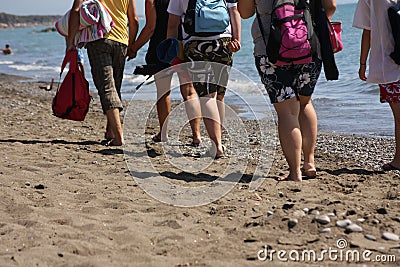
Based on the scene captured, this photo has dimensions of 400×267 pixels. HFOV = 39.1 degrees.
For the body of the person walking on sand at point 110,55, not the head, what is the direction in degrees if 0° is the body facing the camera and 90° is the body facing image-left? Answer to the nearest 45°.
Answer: approximately 180°

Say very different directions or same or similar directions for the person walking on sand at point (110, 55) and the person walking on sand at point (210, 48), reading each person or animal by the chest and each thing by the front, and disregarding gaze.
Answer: same or similar directions

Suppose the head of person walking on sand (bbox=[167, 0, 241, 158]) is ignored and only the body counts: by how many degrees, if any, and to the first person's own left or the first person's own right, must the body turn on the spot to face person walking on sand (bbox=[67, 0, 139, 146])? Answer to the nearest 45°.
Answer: approximately 45° to the first person's own left

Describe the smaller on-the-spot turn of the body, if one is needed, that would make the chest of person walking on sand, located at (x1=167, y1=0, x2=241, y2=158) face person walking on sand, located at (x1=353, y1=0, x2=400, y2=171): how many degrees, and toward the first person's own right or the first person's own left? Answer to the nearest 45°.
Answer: approximately 90° to the first person's own right

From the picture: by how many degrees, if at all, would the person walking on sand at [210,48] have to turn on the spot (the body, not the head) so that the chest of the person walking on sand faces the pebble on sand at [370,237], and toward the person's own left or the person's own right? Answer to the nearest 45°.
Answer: approximately 180°

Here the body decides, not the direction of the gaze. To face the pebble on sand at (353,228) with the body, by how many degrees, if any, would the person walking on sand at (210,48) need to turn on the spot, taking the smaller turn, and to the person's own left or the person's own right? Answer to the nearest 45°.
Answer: approximately 180°

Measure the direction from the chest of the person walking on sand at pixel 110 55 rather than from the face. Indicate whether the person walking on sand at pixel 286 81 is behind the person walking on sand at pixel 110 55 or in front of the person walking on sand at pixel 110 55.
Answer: behind

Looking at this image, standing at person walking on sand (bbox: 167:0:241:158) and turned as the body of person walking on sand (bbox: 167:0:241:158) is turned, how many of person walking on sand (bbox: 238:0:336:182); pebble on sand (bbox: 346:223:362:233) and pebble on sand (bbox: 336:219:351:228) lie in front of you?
0

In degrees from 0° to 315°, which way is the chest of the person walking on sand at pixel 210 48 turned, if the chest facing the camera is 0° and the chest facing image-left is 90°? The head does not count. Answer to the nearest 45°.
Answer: approximately 180°

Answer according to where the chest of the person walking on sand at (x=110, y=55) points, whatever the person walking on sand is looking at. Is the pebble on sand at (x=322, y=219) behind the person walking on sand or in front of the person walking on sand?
behind
